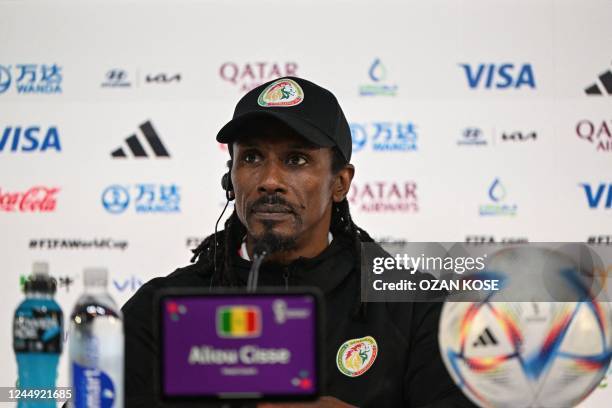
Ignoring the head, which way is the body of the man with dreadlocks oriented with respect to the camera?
toward the camera

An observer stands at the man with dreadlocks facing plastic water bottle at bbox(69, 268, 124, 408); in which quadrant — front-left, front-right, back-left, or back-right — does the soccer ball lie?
front-left

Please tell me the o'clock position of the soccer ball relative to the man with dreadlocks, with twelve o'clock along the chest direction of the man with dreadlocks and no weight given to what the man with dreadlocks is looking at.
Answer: The soccer ball is roughly at 11 o'clock from the man with dreadlocks.

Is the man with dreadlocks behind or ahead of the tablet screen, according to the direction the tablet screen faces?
behind

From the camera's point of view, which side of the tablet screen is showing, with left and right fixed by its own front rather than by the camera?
front

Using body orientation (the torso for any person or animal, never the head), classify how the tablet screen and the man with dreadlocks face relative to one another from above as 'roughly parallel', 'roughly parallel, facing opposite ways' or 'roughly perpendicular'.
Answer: roughly parallel

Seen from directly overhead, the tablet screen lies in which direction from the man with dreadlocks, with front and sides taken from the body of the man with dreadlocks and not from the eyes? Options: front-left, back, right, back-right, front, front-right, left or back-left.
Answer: front

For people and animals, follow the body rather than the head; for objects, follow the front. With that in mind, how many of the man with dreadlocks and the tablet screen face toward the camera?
2

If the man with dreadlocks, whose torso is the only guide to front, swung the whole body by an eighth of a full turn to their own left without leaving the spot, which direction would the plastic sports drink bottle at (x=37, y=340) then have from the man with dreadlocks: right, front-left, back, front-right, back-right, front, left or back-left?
right
